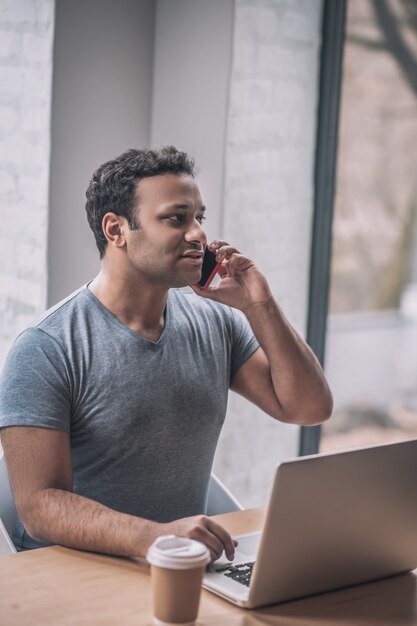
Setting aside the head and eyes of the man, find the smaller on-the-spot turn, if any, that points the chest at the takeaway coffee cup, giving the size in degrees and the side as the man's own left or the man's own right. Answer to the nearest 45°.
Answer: approximately 45° to the man's own right

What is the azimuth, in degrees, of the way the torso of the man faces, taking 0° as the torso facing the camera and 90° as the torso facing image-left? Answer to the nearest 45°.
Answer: approximately 315°

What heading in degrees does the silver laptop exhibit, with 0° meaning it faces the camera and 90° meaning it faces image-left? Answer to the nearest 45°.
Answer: approximately 135°

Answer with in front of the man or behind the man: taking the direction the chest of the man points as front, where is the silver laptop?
in front

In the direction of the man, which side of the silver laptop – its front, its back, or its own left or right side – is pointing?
front

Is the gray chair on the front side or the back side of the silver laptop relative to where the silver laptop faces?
on the front side

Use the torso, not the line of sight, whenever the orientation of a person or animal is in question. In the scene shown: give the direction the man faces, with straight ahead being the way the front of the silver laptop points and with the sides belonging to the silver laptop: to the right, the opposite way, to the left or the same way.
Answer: the opposite way
